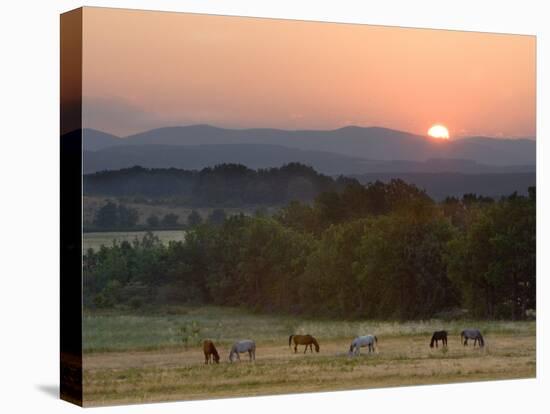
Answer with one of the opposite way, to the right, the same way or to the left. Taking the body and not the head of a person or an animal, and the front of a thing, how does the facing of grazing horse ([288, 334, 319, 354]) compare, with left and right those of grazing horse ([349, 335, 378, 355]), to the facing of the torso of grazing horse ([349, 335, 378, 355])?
the opposite way

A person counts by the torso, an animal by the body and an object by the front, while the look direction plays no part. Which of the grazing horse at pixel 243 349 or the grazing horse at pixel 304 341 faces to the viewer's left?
the grazing horse at pixel 243 349

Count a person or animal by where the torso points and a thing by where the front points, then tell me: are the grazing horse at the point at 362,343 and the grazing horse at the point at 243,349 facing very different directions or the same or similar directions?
same or similar directions

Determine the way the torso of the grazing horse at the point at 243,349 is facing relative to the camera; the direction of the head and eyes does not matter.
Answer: to the viewer's left

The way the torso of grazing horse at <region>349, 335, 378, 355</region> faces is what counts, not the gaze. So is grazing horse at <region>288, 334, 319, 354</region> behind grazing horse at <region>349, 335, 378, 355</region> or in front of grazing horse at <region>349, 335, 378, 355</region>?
in front

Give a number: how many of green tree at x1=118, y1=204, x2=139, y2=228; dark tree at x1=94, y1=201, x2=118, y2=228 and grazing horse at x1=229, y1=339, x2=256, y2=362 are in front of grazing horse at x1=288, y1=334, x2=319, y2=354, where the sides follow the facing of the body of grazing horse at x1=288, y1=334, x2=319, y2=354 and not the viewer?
0

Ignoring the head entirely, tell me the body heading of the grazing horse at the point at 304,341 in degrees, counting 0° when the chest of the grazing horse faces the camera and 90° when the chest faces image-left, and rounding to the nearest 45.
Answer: approximately 270°

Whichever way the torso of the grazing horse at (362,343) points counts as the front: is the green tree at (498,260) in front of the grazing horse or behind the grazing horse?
behind

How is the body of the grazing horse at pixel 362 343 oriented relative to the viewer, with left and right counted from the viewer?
facing to the left of the viewer

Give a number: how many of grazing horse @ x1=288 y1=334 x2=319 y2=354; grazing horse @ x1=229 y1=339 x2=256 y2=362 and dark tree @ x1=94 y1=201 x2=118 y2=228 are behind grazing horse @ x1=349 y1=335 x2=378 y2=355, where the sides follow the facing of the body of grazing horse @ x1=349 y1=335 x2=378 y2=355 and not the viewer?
0

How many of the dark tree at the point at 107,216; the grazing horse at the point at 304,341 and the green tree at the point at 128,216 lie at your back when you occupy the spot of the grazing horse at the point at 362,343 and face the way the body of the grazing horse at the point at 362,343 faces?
0

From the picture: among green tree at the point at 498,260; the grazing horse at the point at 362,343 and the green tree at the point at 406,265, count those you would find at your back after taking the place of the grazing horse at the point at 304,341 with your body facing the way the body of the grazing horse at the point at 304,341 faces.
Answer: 0

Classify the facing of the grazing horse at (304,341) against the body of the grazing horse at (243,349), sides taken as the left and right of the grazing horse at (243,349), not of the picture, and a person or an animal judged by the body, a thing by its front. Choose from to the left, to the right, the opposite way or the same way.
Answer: the opposite way

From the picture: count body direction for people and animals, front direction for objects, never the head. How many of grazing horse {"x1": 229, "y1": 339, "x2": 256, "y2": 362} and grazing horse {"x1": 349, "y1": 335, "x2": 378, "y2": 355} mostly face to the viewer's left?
2

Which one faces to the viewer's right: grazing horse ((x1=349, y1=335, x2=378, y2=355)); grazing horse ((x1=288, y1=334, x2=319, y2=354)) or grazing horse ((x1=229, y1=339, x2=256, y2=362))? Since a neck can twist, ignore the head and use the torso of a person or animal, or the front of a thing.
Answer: grazing horse ((x1=288, y1=334, x2=319, y2=354))
